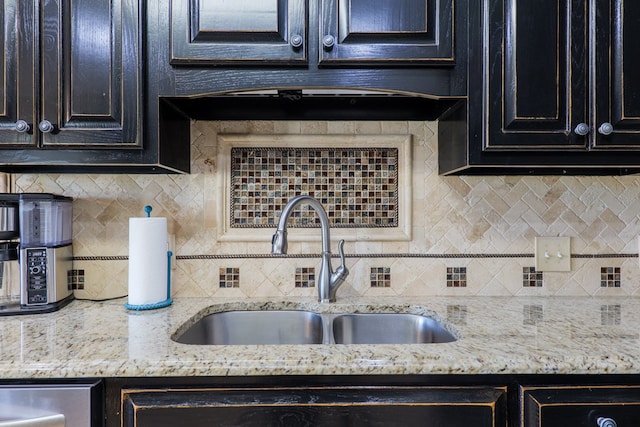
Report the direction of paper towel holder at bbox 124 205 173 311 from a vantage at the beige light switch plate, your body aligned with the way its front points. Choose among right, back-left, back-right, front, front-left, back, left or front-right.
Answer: front-right

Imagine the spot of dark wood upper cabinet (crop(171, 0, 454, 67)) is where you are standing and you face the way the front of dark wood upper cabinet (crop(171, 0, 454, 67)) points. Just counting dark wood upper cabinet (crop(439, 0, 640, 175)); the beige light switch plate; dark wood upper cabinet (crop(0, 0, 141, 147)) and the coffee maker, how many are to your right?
2

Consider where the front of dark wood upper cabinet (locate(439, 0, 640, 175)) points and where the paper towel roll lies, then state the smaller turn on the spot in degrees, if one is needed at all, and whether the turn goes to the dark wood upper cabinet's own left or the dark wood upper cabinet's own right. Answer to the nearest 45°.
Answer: approximately 90° to the dark wood upper cabinet's own right

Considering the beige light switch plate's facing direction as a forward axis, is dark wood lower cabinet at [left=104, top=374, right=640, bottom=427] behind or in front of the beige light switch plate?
in front

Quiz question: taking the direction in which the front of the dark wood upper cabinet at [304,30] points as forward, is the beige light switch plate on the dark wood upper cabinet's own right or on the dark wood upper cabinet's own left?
on the dark wood upper cabinet's own left

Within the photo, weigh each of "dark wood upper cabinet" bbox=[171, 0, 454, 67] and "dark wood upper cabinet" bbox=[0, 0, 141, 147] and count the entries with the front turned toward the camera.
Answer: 2
